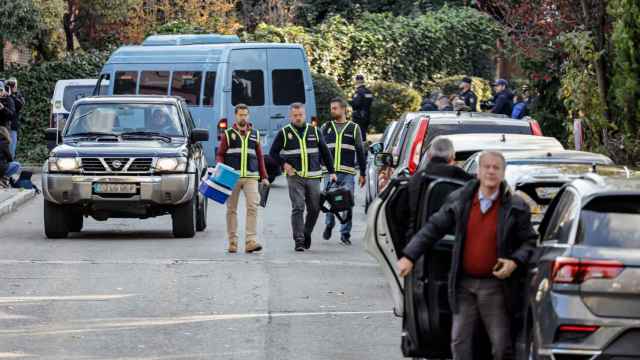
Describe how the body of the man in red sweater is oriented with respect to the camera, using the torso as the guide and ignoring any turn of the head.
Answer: toward the camera

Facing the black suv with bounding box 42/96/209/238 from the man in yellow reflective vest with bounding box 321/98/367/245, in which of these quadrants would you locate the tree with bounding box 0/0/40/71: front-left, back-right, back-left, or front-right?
front-right

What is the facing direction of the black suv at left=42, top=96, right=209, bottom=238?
toward the camera

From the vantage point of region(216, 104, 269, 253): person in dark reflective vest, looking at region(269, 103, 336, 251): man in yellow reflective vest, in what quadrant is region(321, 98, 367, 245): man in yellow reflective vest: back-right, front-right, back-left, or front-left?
front-left

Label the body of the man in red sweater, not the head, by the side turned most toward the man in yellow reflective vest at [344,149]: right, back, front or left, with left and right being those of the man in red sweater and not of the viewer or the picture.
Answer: back

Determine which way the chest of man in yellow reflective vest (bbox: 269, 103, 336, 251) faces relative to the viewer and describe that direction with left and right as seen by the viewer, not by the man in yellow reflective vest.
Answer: facing the viewer

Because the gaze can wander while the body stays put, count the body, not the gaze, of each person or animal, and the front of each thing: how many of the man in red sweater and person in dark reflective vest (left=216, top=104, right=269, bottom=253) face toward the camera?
2
